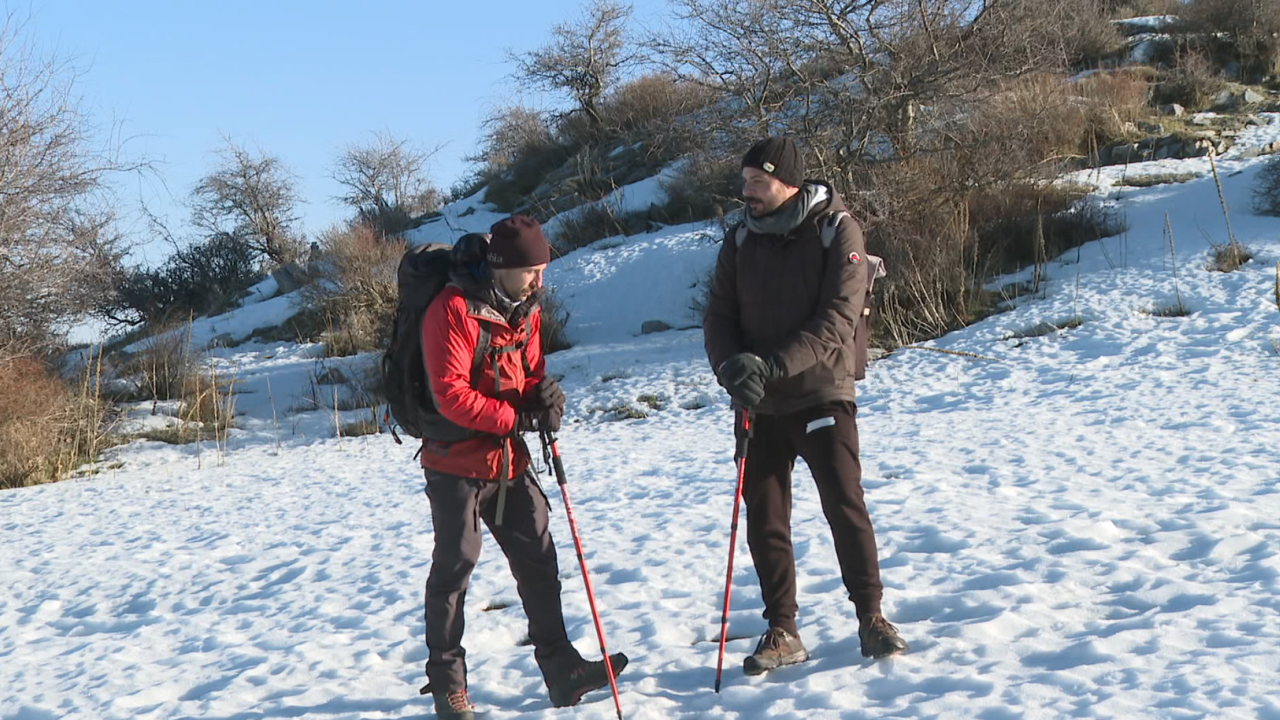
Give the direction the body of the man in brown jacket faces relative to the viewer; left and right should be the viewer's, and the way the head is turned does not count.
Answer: facing the viewer and to the left of the viewer

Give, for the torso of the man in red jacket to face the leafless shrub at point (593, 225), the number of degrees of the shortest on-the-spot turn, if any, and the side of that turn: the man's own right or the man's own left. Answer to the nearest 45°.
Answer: approximately 135° to the man's own left

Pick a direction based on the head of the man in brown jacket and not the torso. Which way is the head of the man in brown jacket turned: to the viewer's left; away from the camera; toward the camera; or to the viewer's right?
to the viewer's left

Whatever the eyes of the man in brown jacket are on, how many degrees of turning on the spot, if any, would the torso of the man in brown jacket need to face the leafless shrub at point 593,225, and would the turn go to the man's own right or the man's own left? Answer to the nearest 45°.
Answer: approximately 135° to the man's own right

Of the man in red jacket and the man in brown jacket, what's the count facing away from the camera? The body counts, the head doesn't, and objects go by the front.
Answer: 0

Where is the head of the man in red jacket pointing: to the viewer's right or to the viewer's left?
to the viewer's right

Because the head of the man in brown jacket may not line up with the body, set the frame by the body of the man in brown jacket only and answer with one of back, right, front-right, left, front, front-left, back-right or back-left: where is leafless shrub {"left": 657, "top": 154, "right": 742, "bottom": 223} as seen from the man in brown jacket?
back-right

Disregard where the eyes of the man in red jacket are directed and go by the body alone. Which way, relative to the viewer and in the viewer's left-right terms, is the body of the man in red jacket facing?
facing the viewer and to the right of the viewer

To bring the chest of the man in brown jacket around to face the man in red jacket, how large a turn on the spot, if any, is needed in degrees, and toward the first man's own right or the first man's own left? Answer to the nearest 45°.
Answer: approximately 45° to the first man's own right

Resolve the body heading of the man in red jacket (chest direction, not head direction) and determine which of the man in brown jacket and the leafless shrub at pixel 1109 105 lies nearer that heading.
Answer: the man in brown jacket

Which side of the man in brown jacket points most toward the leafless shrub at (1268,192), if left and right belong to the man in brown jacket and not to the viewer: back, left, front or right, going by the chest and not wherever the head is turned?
back

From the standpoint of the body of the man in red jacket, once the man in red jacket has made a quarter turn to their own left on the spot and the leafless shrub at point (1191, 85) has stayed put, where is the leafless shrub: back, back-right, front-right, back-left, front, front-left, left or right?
front

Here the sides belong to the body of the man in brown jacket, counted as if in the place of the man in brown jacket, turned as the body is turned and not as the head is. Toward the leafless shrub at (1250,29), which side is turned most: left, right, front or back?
back

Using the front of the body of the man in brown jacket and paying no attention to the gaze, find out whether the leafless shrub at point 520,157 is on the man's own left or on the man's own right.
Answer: on the man's own right
